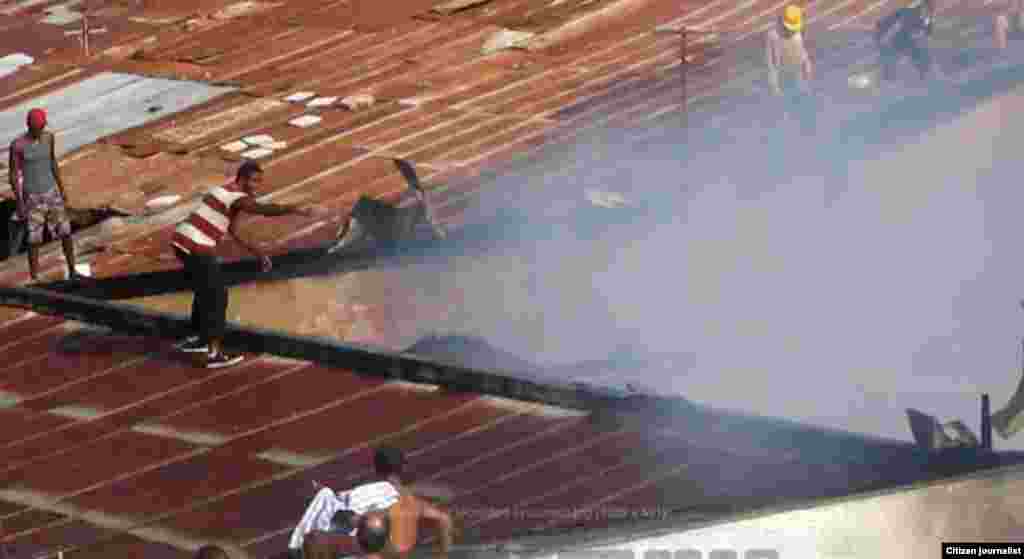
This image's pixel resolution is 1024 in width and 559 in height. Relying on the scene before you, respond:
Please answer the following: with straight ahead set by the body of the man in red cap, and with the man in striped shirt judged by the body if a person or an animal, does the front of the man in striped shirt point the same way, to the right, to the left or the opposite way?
to the left

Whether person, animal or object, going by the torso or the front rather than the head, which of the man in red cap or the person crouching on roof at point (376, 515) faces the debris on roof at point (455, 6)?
the person crouching on roof

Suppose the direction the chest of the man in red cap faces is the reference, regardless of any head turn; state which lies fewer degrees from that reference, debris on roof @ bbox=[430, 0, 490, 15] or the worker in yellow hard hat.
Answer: the worker in yellow hard hat

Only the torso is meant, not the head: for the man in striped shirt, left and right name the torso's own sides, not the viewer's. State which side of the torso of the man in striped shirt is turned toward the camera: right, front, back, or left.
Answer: right

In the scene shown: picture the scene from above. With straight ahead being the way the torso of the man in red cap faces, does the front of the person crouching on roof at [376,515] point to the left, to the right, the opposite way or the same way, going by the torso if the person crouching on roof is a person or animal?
the opposite way

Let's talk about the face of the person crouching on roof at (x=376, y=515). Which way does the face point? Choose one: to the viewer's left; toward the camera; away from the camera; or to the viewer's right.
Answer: away from the camera

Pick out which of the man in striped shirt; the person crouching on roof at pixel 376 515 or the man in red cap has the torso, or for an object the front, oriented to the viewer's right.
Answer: the man in striped shirt

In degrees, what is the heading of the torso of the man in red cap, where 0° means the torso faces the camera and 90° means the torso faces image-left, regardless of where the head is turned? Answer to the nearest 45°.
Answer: approximately 0°

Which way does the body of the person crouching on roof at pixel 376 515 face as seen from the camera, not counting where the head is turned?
away from the camera

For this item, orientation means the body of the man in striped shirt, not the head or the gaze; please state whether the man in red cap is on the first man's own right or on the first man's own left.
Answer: on the first man's own left
